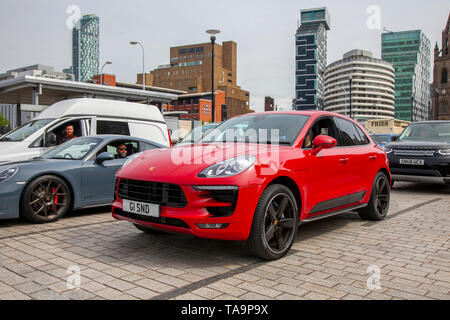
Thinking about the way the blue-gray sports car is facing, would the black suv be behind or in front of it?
behind

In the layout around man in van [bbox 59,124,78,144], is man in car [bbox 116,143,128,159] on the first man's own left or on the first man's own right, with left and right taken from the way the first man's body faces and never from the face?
on the first man's own left

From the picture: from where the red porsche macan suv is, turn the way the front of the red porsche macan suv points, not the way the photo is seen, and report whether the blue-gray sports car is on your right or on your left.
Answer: on your right

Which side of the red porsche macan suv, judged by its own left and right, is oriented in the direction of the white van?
right

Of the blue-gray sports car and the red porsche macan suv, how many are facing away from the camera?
0

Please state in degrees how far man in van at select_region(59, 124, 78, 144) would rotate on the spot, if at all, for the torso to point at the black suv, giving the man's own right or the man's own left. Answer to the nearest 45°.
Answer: approximately 135° to the man's own left

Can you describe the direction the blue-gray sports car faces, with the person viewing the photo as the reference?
facing the viewer and to the left of the viewer

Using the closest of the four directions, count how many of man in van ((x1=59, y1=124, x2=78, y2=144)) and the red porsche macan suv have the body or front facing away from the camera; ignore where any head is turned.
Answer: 0
